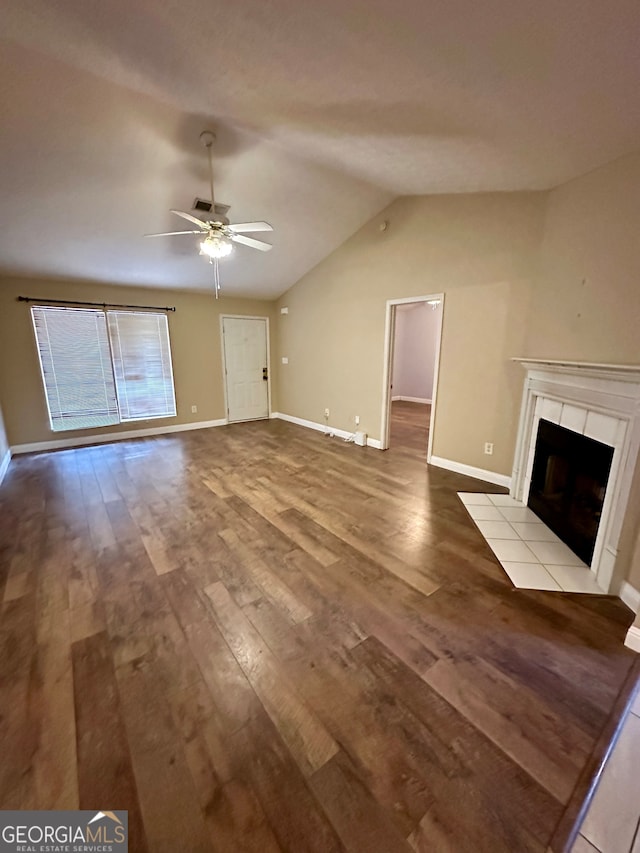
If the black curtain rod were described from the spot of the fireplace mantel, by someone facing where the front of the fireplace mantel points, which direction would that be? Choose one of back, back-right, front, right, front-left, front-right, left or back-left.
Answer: front-right

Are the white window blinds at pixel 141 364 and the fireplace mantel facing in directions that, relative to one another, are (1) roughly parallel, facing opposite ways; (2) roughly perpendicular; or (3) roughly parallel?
roughly perpendicular

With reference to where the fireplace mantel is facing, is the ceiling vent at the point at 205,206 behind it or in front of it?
in front

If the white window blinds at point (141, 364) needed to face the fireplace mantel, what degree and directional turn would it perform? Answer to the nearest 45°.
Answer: approximately 45° to its left

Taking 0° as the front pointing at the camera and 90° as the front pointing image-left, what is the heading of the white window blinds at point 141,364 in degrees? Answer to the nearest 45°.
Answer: approximately 0°

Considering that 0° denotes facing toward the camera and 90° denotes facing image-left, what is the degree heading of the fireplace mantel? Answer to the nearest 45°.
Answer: approximately 45°

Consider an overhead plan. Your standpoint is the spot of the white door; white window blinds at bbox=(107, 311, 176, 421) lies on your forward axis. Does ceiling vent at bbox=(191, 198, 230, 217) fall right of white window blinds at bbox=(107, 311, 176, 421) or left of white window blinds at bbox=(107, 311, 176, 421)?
left
